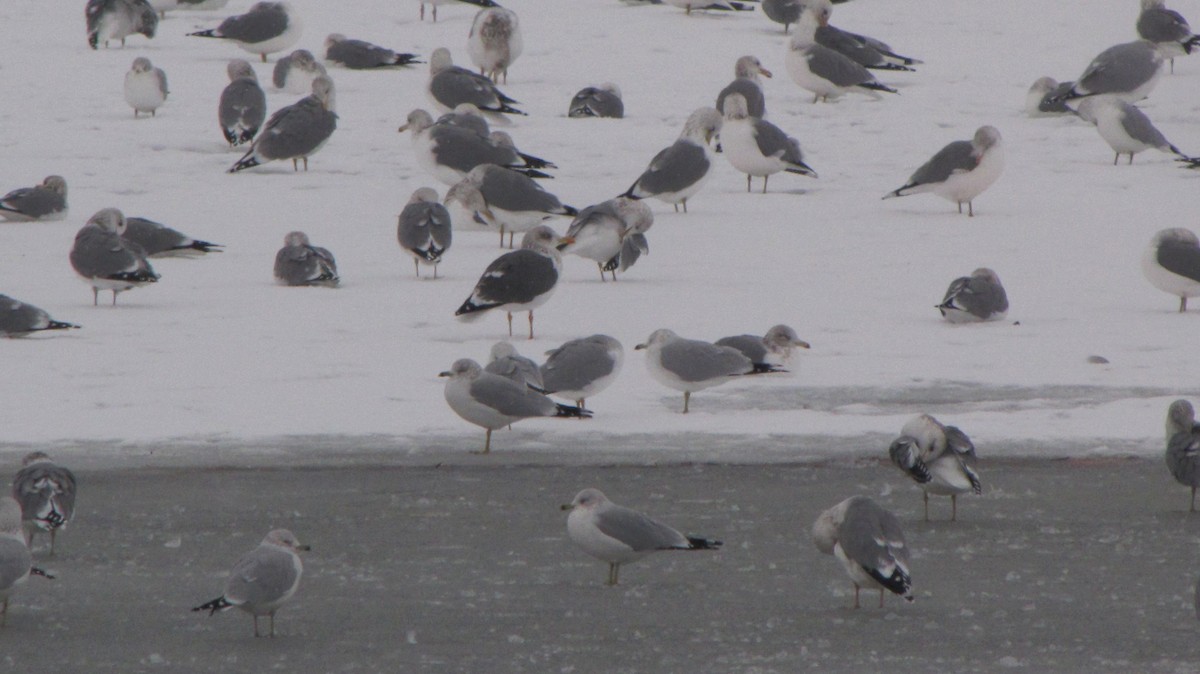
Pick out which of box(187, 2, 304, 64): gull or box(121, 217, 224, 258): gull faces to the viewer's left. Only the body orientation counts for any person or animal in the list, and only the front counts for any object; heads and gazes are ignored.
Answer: box(121, 217, 224, 258): gull

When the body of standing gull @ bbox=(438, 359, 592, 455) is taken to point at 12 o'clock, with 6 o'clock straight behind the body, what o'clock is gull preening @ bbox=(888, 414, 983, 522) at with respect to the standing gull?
The gull preening is roughly at 7 o'clock from the standing gull.

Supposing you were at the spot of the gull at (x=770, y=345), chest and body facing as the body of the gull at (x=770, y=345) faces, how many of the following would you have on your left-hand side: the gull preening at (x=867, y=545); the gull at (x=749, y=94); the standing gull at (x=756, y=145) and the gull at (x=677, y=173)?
3

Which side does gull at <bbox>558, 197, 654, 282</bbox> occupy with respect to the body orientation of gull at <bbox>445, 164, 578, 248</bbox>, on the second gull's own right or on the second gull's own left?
on the second gull's own left

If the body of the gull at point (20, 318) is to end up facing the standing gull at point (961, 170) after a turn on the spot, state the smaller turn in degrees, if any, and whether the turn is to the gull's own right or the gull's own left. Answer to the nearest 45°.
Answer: approximately 180°

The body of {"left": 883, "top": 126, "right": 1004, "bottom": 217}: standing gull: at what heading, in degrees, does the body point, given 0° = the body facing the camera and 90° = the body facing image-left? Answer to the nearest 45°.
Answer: approximately 270°

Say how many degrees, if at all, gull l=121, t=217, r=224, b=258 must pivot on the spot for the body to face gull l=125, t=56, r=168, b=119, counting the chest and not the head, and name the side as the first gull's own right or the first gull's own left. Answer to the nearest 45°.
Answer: approximately 90° to the first gull's own right

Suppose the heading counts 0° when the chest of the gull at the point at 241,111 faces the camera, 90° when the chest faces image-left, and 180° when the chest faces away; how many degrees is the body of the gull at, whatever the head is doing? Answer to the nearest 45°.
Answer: approximately 180°

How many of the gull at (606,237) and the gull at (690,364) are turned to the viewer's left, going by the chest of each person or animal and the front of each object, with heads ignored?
1

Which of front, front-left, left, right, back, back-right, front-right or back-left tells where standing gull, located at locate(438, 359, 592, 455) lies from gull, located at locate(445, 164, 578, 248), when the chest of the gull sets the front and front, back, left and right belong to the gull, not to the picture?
left

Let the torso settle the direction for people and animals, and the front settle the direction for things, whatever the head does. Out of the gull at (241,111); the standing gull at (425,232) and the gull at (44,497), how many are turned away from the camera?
3

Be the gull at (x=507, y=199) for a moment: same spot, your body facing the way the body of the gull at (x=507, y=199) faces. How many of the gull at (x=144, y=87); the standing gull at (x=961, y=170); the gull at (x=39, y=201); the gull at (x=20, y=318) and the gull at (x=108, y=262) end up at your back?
1

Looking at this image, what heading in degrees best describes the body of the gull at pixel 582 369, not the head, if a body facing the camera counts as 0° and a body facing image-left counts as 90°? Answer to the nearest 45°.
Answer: approximately 270°

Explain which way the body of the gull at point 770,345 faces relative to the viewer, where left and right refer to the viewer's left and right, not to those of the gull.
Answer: facing to the right of the viewer

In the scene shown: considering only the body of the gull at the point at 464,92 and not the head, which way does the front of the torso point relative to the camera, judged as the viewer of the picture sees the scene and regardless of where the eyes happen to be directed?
to the viewer's left

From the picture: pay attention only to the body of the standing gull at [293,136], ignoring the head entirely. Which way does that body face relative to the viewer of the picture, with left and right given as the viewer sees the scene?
facing to the right of the viewer

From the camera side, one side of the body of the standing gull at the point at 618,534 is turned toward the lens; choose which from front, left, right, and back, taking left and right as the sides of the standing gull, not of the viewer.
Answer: left

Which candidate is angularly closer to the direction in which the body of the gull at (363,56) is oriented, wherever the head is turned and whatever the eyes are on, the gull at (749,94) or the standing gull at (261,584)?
the standing gull

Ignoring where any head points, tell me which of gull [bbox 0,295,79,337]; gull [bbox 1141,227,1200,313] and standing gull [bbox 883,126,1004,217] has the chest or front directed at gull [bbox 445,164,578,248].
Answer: gull [bbox 1141,227,1200,313]

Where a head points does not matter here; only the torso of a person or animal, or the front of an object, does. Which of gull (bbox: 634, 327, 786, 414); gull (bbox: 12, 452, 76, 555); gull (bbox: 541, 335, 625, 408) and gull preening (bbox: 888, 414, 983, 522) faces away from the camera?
gull (bbox: 12, 452, 76, 555)

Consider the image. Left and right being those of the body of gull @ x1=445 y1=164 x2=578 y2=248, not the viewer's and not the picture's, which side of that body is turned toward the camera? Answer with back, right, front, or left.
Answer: left

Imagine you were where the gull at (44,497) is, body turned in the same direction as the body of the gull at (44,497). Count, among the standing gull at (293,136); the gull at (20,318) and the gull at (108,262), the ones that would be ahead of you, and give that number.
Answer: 3
